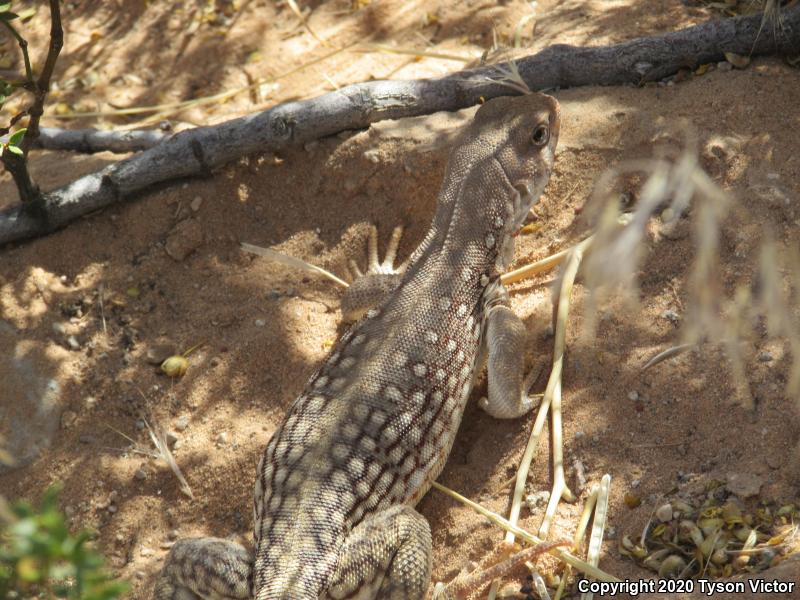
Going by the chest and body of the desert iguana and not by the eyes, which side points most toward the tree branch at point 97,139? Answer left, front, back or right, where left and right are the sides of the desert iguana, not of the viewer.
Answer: left

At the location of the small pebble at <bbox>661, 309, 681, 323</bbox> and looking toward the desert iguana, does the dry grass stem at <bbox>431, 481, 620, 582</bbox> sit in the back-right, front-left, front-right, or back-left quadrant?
front-left

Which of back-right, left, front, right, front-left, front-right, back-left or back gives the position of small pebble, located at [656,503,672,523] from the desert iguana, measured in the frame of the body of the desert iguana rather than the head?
right

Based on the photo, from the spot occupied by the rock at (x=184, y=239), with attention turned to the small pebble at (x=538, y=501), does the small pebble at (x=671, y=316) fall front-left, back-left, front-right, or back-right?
front-left

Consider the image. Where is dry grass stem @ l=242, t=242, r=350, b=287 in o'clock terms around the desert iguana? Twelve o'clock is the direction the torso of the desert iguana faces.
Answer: The dry grass stem is roughly at 10 o'clock from the desert iguana.

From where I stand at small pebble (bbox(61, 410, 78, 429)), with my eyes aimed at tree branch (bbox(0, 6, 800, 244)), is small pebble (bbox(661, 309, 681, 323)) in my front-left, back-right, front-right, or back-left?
front-right

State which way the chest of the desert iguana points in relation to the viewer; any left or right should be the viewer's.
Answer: facing away from the viewer and to the right of the viewer

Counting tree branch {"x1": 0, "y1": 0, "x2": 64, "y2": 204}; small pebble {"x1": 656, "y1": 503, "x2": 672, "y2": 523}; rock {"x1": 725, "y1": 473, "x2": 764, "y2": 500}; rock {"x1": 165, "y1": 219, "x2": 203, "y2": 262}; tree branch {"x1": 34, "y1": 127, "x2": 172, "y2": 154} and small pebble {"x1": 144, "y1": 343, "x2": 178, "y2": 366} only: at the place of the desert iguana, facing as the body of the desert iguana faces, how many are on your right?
2

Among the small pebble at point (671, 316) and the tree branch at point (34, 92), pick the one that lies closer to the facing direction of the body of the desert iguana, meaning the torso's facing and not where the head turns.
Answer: the small pebble

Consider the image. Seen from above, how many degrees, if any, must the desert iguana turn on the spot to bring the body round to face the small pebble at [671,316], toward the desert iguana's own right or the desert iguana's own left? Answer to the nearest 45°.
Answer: approximately 45° to the desert iguana's own right

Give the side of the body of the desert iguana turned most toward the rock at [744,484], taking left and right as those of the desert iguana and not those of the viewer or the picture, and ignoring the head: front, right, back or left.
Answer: right

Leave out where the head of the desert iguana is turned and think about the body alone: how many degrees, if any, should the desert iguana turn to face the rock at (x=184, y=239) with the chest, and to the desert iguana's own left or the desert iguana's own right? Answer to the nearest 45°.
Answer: approximately 90° to the desert iguana's own left

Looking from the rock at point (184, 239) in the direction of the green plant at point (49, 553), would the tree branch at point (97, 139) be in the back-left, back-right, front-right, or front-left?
back-right
